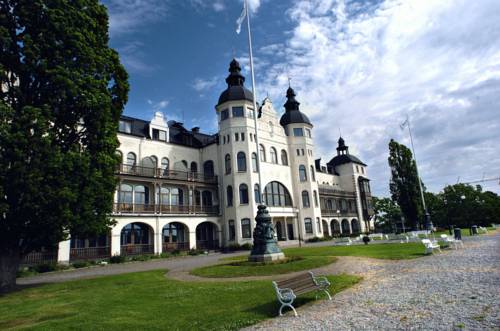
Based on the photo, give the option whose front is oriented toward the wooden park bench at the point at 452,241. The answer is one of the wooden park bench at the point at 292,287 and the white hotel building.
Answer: the white hotel building

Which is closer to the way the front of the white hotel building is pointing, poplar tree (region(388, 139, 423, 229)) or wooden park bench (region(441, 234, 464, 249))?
the wooden park bench

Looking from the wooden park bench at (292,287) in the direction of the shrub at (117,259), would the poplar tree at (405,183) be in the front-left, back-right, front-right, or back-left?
front-right

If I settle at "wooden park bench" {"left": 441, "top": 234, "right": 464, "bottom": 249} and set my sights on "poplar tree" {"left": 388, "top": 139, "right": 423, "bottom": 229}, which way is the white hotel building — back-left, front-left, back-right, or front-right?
front-left

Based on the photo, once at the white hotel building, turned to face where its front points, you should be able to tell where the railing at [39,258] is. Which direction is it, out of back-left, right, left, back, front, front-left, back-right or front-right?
right

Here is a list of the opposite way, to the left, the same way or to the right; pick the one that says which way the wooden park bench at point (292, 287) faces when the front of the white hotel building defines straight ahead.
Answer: the same way

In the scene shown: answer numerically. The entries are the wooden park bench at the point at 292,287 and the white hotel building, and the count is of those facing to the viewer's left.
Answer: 0

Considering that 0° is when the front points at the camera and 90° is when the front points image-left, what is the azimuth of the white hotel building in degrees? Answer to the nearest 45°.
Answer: approximately 315°

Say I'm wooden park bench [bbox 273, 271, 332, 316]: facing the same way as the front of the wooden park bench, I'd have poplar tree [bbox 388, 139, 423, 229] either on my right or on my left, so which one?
on my left

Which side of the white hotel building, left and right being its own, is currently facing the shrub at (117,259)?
right

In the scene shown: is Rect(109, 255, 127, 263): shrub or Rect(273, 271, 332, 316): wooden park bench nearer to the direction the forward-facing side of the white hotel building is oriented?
the wooden park bench

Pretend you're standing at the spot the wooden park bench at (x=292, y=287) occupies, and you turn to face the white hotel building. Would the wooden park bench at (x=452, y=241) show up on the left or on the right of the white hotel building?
right

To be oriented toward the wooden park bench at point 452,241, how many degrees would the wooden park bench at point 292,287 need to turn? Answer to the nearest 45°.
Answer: approximately 90° to its left
